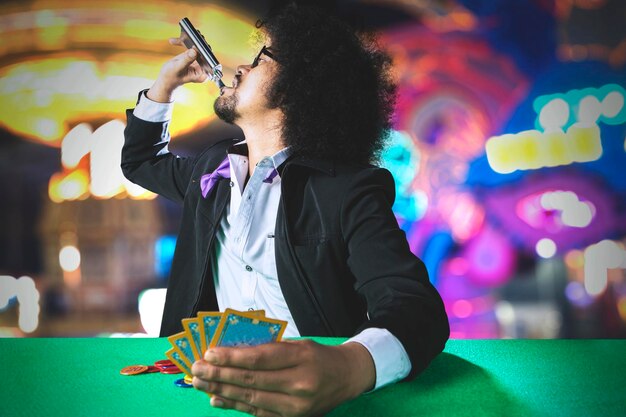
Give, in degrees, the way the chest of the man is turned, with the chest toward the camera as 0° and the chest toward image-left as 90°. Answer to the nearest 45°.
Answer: approximately 45°

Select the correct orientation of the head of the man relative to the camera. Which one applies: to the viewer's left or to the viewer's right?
to the viewer's left

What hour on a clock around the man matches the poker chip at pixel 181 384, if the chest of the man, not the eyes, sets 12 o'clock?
The poker chip is roughly at 11 o'clock from the man.
